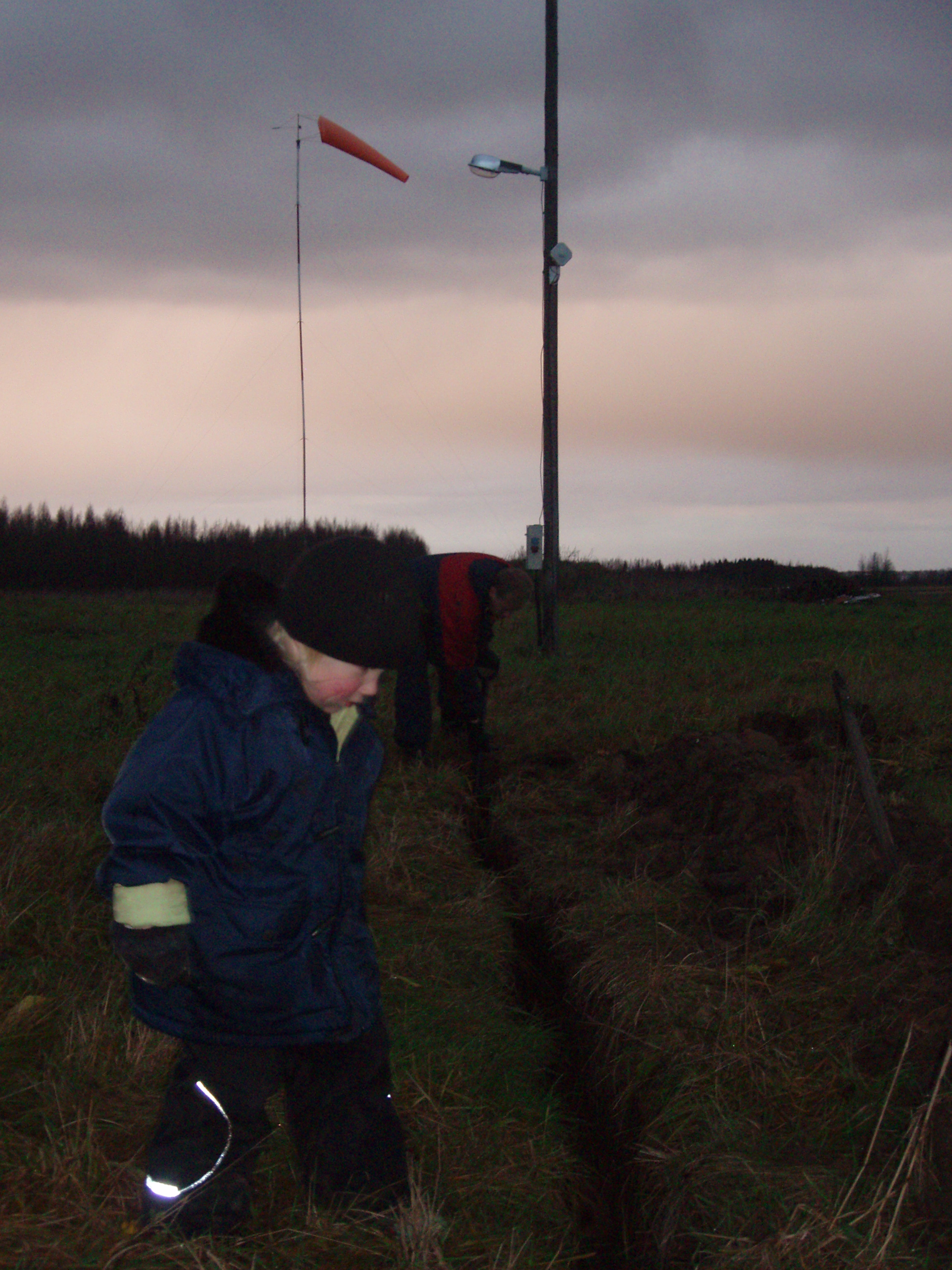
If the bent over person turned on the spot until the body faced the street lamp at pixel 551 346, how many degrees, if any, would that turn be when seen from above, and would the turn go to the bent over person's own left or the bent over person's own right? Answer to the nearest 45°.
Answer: approximately 90° to the bent over person's own left

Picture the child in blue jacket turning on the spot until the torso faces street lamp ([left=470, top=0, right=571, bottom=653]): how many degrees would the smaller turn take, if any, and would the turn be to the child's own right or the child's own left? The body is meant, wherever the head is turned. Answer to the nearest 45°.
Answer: approximately 135° to the child's own left

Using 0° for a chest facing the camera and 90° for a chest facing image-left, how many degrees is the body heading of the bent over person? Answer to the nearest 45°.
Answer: approximately 270°

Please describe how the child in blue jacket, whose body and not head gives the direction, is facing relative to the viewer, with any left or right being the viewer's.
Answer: facing the viewer and to the right of the viewer

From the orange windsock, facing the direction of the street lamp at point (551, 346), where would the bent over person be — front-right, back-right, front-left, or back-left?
front-right

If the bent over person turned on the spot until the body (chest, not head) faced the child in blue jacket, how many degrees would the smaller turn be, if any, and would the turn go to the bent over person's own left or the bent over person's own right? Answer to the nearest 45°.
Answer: approximately 90° to the bent over person's own right

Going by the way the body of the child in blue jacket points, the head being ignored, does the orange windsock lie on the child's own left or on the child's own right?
on the child's own left

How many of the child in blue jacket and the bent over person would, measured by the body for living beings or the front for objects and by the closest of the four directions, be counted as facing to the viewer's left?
0
